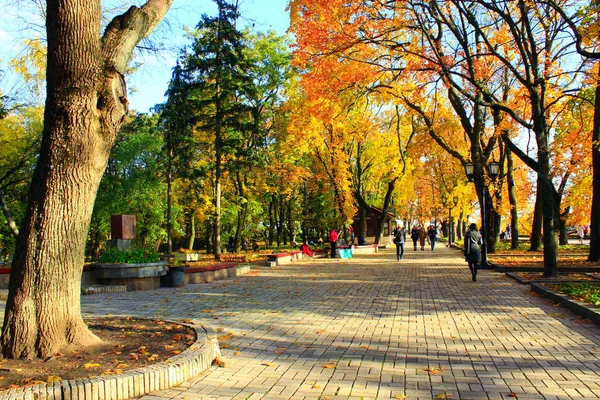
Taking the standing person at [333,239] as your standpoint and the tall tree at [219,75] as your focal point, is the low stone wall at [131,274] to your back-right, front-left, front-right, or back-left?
front-left

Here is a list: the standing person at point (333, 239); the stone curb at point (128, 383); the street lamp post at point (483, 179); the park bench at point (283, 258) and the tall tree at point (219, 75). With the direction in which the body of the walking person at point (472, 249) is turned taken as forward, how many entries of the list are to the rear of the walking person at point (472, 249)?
1
